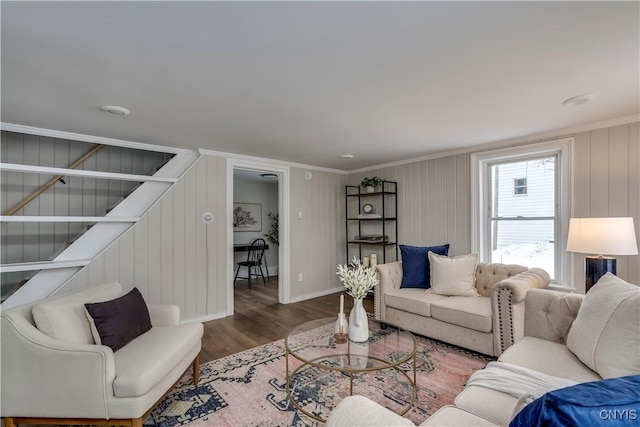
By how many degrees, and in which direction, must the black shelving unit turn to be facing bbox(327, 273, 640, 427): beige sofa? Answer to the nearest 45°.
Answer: approximately 45° to its left

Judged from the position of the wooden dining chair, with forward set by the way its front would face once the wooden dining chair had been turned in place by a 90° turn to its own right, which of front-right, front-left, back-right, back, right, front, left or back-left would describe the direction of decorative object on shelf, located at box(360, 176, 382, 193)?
back

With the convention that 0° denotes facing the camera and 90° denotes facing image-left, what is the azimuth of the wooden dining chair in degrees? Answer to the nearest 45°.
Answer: approximately 45°

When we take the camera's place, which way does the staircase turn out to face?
facing to the left of the viewer

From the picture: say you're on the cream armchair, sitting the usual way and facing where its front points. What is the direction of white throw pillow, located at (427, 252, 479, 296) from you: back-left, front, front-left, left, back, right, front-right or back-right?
front-left

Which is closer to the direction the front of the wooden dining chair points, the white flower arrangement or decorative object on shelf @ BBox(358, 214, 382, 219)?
the white flower arrangement

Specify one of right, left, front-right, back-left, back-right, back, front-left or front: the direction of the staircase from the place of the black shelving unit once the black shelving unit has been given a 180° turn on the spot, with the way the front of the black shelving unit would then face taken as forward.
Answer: back

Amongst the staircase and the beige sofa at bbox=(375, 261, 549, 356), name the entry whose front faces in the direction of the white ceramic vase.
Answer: the beige sofa

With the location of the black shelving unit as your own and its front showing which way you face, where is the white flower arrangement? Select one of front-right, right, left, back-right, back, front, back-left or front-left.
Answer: front-left

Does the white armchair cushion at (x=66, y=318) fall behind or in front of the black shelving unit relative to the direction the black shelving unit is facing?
in front

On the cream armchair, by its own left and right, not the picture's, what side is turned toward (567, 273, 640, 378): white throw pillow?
front

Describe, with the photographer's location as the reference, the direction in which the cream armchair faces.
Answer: facing the viewer and to the right of the viewer

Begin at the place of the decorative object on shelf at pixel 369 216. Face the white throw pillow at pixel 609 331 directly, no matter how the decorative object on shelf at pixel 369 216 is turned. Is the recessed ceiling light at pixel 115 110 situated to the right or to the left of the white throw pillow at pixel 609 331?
right

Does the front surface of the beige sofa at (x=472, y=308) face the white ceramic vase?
yes
